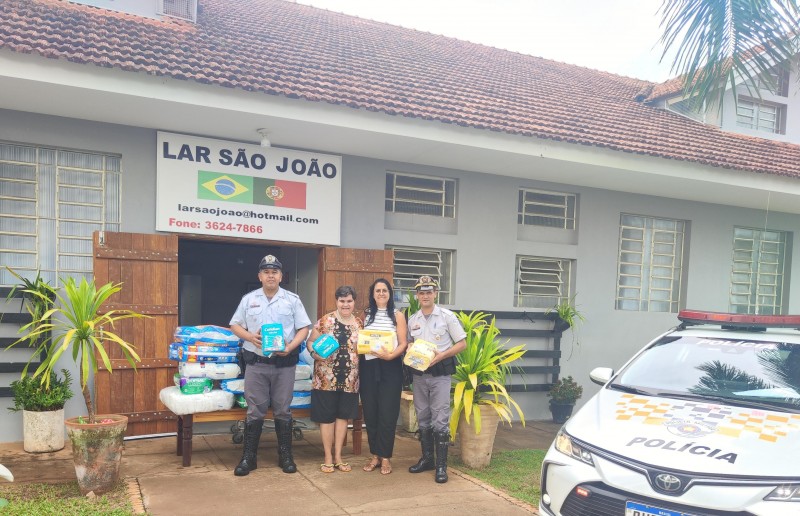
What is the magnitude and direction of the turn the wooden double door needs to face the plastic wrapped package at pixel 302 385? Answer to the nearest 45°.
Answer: approximately 45° to its left

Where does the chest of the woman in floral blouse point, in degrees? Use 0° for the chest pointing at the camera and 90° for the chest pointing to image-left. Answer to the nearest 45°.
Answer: approximately 0°

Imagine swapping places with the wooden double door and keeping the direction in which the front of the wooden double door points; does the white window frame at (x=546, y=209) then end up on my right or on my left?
on my left

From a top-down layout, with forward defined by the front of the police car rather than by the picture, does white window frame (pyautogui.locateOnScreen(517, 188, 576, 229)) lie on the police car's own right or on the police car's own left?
on the police car's own right

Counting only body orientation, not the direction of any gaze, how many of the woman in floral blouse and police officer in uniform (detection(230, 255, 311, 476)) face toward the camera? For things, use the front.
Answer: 2

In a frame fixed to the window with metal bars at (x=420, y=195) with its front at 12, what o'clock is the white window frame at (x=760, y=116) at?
The white window frame is roughly at 8 o'clock from the window with metal bars.
